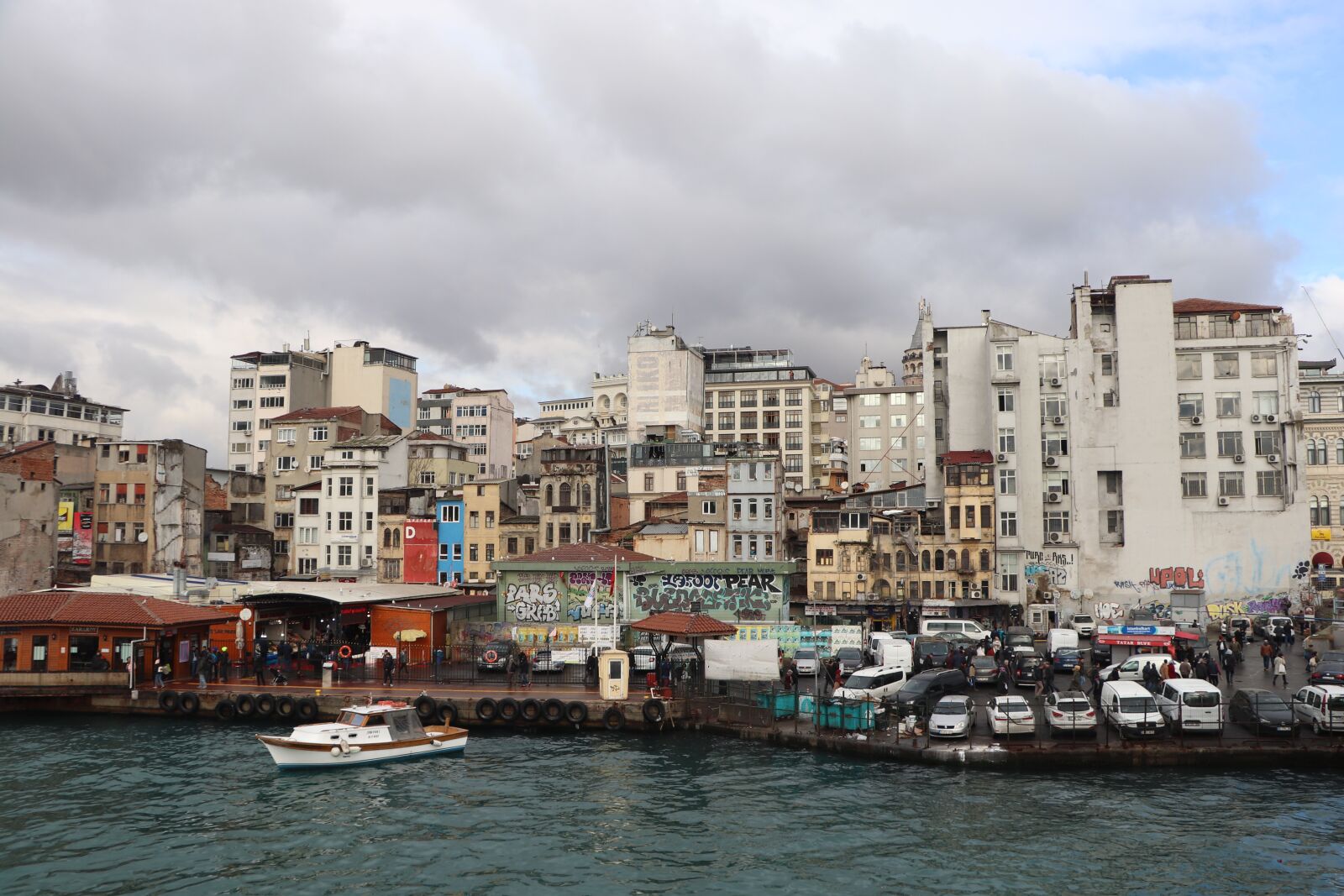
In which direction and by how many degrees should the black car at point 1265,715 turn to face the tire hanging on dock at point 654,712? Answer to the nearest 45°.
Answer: approximately 135° to its right

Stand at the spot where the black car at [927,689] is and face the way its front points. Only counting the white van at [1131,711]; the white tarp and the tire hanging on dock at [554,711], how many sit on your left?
1

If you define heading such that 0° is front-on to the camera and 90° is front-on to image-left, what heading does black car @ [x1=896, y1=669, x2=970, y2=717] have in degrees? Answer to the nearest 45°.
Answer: approximately 45°

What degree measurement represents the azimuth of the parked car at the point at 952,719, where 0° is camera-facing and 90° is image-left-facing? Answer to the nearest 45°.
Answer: approximately 0°

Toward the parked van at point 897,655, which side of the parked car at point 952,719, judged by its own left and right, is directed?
back

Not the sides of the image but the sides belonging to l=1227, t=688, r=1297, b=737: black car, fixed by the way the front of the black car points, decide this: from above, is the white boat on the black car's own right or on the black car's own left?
on the black car's own right

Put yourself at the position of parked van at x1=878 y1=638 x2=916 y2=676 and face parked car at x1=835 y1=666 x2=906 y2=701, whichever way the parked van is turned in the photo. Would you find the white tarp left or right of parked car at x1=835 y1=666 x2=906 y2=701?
right
